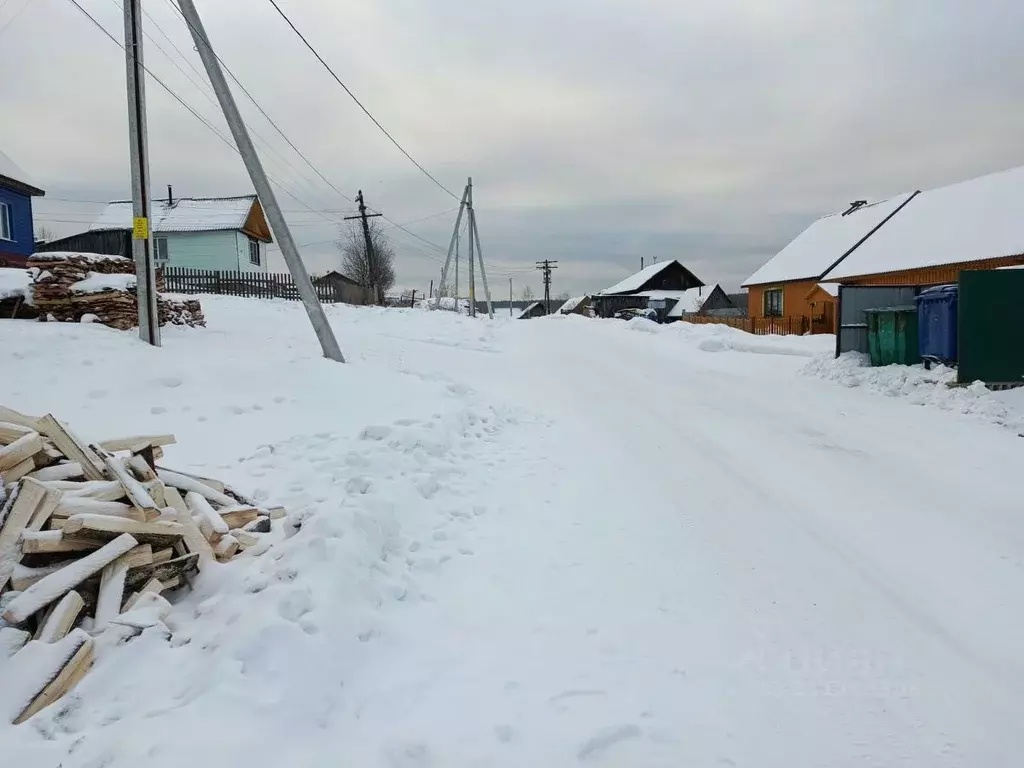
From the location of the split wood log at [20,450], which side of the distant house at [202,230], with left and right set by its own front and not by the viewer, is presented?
right

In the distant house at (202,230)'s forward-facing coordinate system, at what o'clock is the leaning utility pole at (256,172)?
The leaning utility pole is roughly at 3 o'clock from the distant house.

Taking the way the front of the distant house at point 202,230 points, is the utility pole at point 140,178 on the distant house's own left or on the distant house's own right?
on the distant house's own right

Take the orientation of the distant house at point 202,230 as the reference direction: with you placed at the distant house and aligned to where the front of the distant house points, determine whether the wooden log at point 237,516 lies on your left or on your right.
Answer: on your right

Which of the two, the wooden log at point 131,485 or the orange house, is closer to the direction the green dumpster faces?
the wooden log

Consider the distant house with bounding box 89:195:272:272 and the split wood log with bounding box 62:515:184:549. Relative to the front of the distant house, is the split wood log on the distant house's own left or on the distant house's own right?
on the distant house's own right

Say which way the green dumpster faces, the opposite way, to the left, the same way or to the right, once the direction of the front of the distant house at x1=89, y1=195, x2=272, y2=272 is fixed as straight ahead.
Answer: the opposite way

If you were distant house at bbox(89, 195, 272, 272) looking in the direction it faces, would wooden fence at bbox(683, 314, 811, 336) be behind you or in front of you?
in front

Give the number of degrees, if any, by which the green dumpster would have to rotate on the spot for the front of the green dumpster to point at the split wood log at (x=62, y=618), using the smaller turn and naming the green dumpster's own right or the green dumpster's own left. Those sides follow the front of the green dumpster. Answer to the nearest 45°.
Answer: approximately 45° to the green dumpster's own left

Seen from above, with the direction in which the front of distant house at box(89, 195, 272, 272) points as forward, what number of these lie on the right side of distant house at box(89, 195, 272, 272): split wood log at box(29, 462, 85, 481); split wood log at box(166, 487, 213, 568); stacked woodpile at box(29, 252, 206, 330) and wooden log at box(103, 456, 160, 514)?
4

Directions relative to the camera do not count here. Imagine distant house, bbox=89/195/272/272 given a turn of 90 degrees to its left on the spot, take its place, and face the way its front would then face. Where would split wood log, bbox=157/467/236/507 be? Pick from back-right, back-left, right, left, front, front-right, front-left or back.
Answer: back

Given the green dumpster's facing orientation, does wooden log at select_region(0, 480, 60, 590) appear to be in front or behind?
in front

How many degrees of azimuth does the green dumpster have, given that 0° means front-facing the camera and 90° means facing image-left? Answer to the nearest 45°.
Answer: approximately 45°
